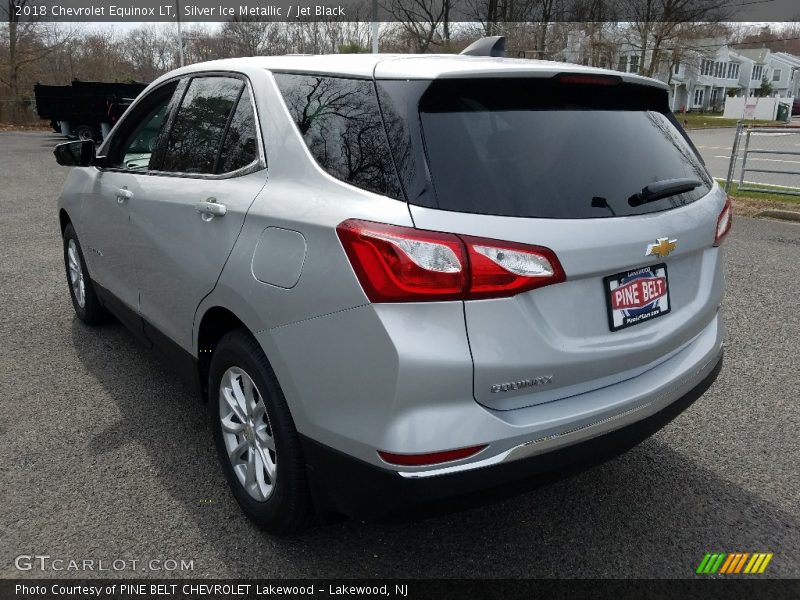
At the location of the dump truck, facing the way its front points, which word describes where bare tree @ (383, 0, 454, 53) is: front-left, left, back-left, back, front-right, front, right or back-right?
front-left

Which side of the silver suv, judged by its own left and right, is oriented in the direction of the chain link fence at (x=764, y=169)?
right

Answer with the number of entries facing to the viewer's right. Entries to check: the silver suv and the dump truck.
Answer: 1

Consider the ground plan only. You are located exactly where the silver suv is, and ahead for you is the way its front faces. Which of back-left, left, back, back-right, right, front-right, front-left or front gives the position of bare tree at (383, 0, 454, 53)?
front-right

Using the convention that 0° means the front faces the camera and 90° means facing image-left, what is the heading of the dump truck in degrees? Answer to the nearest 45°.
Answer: approximately 270°

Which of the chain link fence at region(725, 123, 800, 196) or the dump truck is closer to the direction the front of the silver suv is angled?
the dump truck

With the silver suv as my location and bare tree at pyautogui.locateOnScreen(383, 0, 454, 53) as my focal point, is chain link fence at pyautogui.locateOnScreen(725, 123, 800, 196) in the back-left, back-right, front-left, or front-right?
front-right

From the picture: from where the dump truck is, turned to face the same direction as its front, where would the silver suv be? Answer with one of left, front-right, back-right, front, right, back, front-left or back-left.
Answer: right

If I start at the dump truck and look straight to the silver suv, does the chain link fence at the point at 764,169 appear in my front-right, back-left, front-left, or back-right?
front-left

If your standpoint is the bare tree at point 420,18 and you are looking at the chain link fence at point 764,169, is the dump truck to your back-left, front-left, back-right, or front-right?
front-right

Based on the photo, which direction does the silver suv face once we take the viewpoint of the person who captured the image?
facing away from the viewer and to the left of the viewer
